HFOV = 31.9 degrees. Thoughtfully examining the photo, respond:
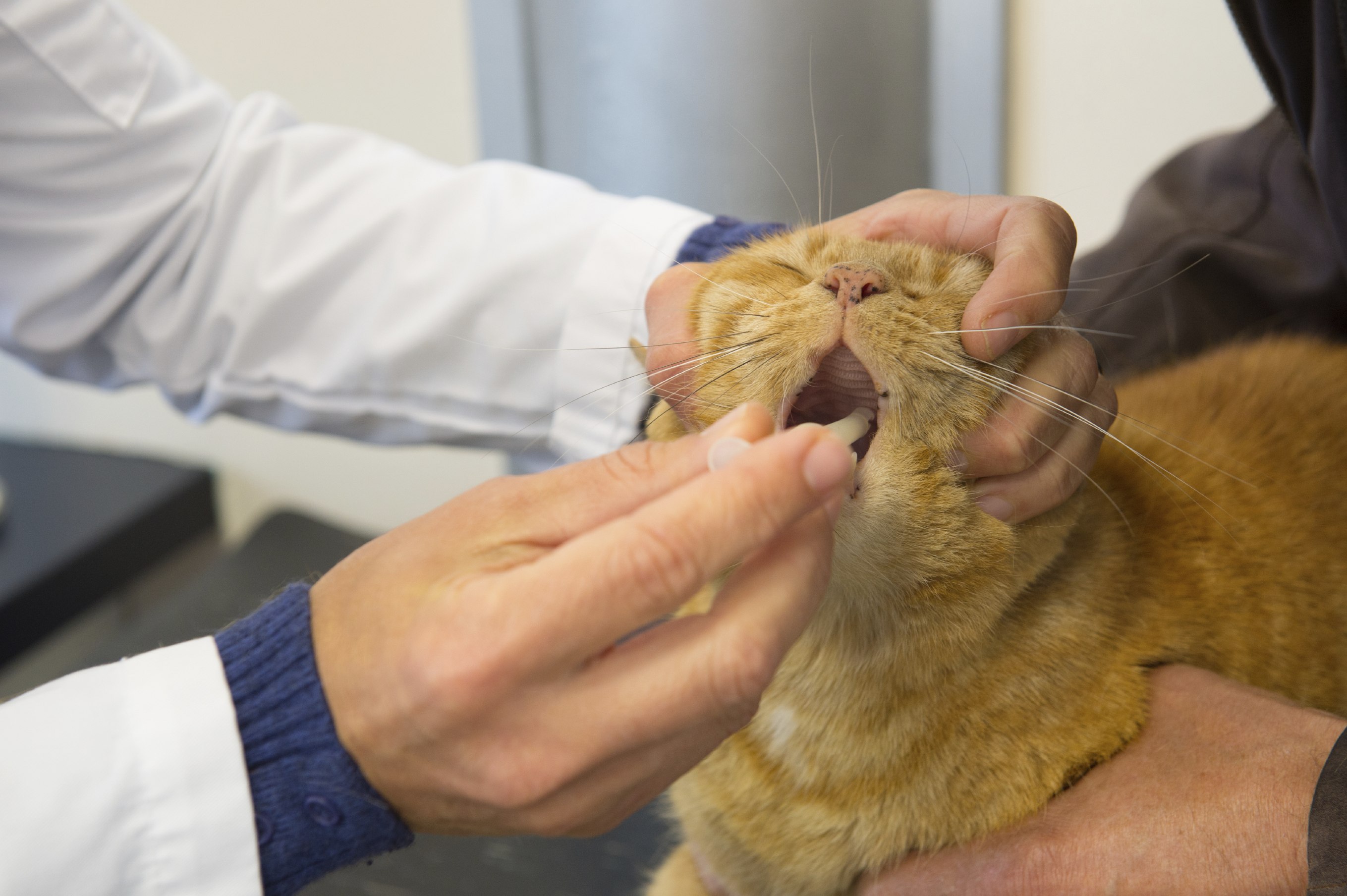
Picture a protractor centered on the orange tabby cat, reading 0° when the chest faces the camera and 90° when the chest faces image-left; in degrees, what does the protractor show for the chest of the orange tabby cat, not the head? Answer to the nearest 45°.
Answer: approximately 45°
